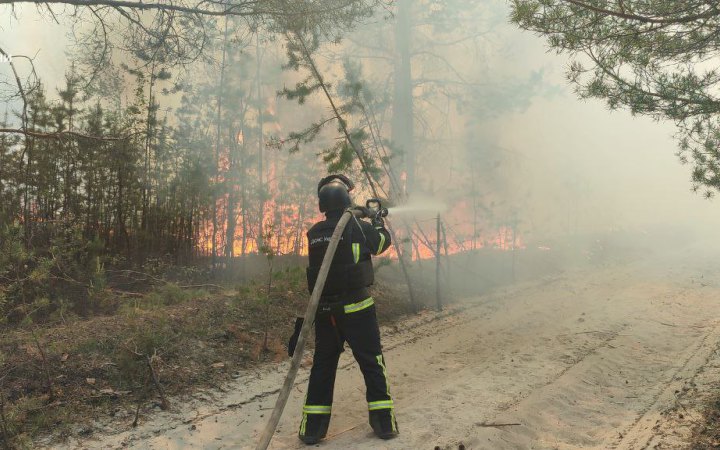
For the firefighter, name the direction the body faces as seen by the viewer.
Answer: away from the camera
